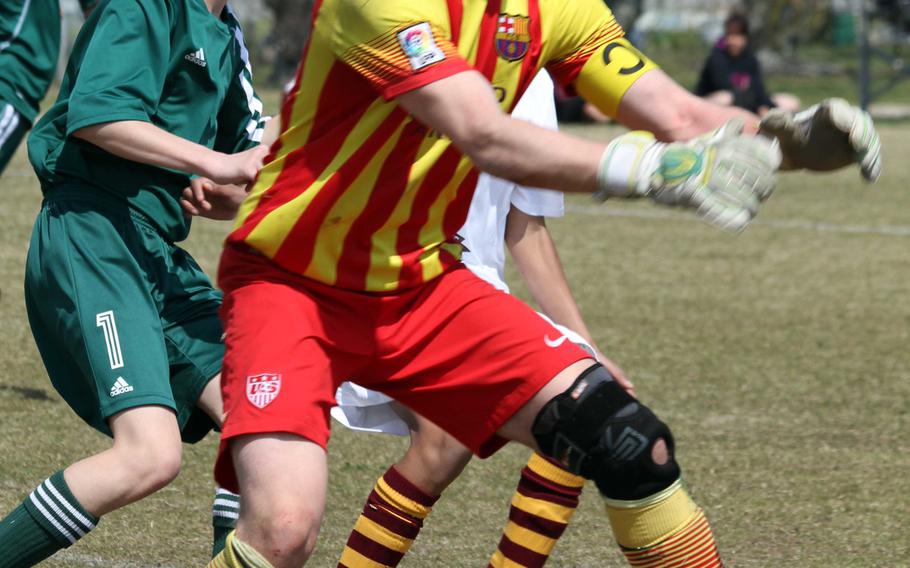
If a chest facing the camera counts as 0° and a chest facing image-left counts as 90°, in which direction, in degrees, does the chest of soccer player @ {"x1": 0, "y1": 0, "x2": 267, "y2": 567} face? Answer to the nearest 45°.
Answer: approximately 315°

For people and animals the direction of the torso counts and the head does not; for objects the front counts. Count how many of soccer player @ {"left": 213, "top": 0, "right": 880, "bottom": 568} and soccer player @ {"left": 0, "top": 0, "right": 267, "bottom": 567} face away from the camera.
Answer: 0

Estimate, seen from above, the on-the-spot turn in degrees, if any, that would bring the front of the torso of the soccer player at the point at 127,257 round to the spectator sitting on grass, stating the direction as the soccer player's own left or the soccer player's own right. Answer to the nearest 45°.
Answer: approximately 90° to the soccer player's own left

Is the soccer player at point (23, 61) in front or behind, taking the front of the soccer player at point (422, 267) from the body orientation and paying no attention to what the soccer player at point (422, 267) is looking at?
behind

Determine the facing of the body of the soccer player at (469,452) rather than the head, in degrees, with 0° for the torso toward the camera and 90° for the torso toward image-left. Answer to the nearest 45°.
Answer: approximately 270°

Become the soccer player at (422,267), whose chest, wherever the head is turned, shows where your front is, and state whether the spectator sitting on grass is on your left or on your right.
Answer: on your left

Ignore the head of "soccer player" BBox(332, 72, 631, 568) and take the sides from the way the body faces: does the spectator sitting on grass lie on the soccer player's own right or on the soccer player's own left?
on the soccer player's own left

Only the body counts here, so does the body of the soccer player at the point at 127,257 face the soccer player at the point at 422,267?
yes

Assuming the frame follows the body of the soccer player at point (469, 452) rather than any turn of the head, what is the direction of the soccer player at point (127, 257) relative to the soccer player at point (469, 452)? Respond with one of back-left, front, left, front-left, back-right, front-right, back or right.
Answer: back
